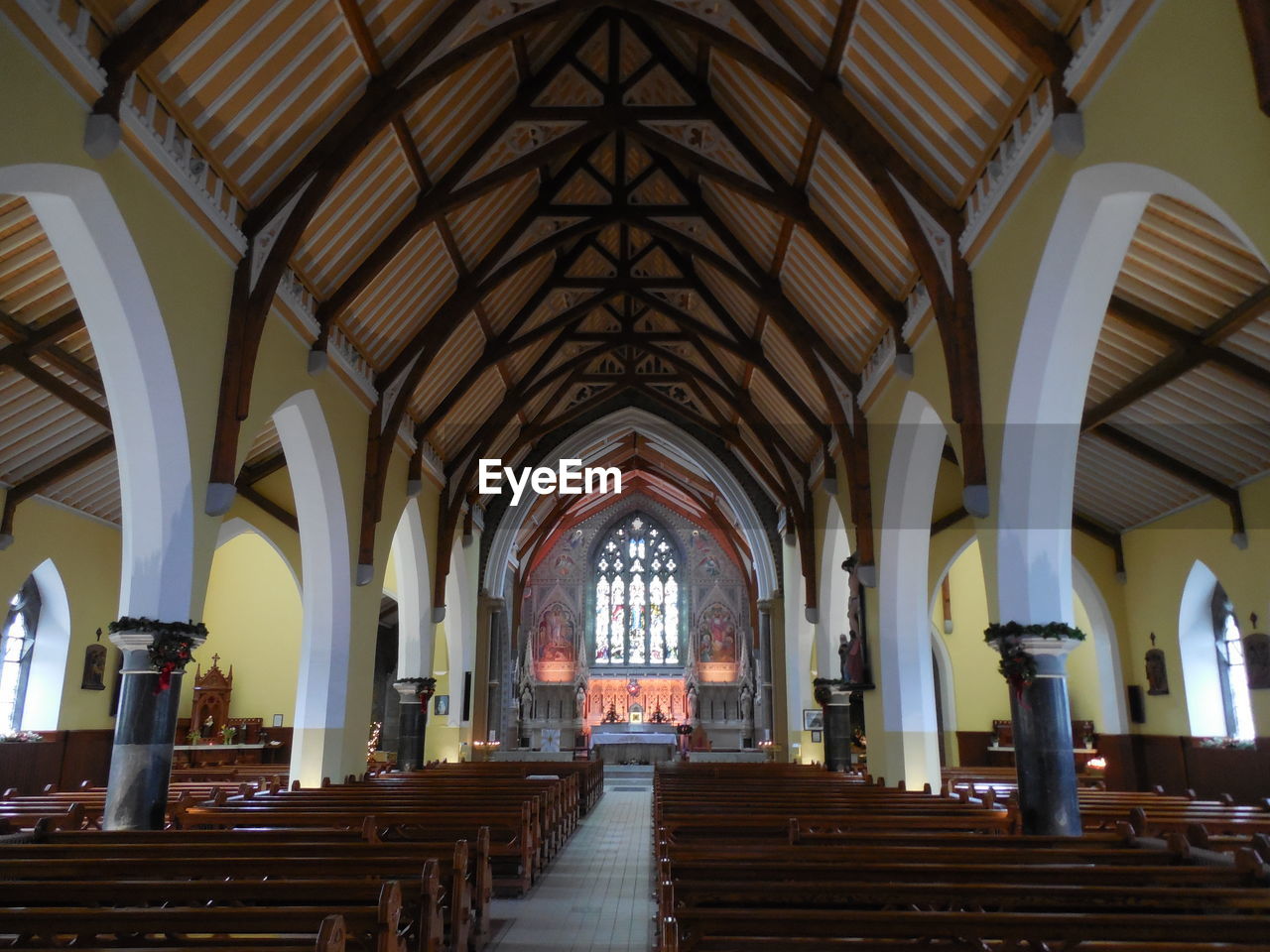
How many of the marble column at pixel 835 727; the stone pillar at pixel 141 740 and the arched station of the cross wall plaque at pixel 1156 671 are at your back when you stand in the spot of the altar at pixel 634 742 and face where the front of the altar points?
0

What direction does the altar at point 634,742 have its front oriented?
toward the camera

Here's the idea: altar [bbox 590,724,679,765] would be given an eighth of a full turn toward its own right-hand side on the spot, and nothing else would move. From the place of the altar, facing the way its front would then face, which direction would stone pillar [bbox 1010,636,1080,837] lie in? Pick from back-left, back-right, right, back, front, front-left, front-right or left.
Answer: front-left

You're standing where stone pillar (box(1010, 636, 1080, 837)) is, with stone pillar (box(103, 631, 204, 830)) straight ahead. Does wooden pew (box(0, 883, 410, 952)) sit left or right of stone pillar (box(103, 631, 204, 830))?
left

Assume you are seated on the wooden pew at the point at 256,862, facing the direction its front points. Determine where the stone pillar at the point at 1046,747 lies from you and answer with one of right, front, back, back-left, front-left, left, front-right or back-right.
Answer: right

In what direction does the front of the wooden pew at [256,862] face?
away from the camera

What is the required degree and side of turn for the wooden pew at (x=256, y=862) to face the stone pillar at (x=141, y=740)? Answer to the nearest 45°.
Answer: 0° — it already faces it

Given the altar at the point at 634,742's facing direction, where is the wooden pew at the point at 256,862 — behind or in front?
in front

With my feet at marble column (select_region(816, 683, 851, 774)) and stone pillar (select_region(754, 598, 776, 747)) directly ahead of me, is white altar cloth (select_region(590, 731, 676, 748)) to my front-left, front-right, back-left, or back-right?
front-left

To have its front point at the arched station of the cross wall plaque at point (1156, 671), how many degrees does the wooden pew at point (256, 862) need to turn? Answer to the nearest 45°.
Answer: approximately 45° to its right

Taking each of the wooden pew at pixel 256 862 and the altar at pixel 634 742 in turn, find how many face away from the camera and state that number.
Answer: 1

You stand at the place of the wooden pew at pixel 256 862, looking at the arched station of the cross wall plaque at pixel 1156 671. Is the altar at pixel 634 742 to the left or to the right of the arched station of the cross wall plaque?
left

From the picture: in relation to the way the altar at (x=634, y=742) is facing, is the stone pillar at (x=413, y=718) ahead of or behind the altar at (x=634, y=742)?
ahead

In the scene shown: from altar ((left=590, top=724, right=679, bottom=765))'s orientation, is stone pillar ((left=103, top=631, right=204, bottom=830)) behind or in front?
in front

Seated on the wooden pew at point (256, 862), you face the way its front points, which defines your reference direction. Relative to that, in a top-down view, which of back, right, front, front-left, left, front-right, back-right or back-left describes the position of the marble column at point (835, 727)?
front-right

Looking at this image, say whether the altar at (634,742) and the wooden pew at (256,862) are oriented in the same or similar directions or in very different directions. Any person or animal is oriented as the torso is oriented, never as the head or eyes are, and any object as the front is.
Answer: very different directions

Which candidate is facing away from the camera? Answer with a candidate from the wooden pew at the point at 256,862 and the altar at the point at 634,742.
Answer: the wooden pew

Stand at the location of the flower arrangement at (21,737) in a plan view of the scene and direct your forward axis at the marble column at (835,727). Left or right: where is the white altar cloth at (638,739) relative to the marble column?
left
